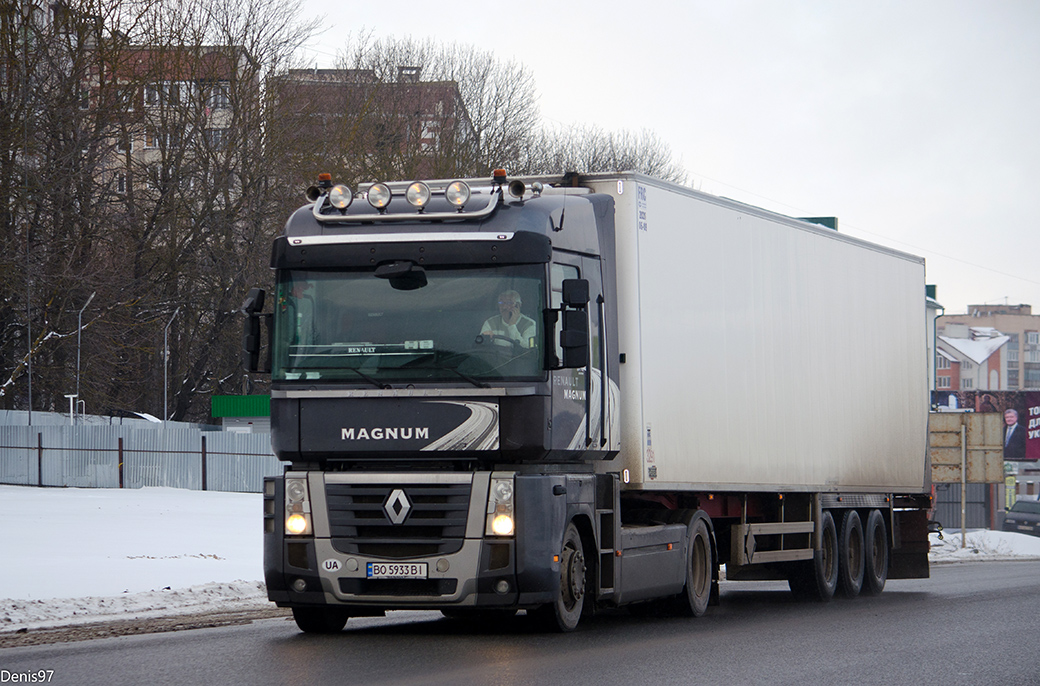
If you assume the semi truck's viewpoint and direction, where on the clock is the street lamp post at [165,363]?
The street lamp post is roughly at 4 o'clock from the semi truck.

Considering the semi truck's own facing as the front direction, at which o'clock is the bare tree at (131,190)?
The bare tree is roughly at 4 o'clock from the semi truck.

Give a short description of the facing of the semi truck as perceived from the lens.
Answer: facing the viewer and to the left of the viewer

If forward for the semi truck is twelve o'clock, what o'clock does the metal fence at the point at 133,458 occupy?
The metal fence is roughly at 4 o'clock from the semi truck.

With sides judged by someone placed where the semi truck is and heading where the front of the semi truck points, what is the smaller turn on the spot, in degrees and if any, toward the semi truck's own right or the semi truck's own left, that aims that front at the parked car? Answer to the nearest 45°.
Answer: approximately 135° to the semi truck's own right
